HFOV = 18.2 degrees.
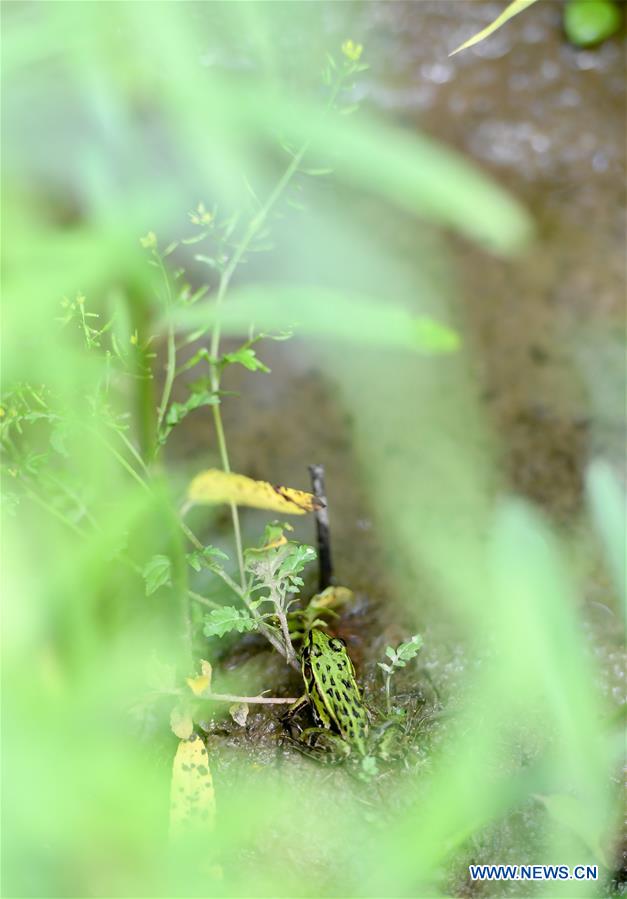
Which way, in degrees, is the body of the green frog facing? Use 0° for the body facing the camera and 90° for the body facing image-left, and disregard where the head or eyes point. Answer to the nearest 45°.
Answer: approximately 135°
